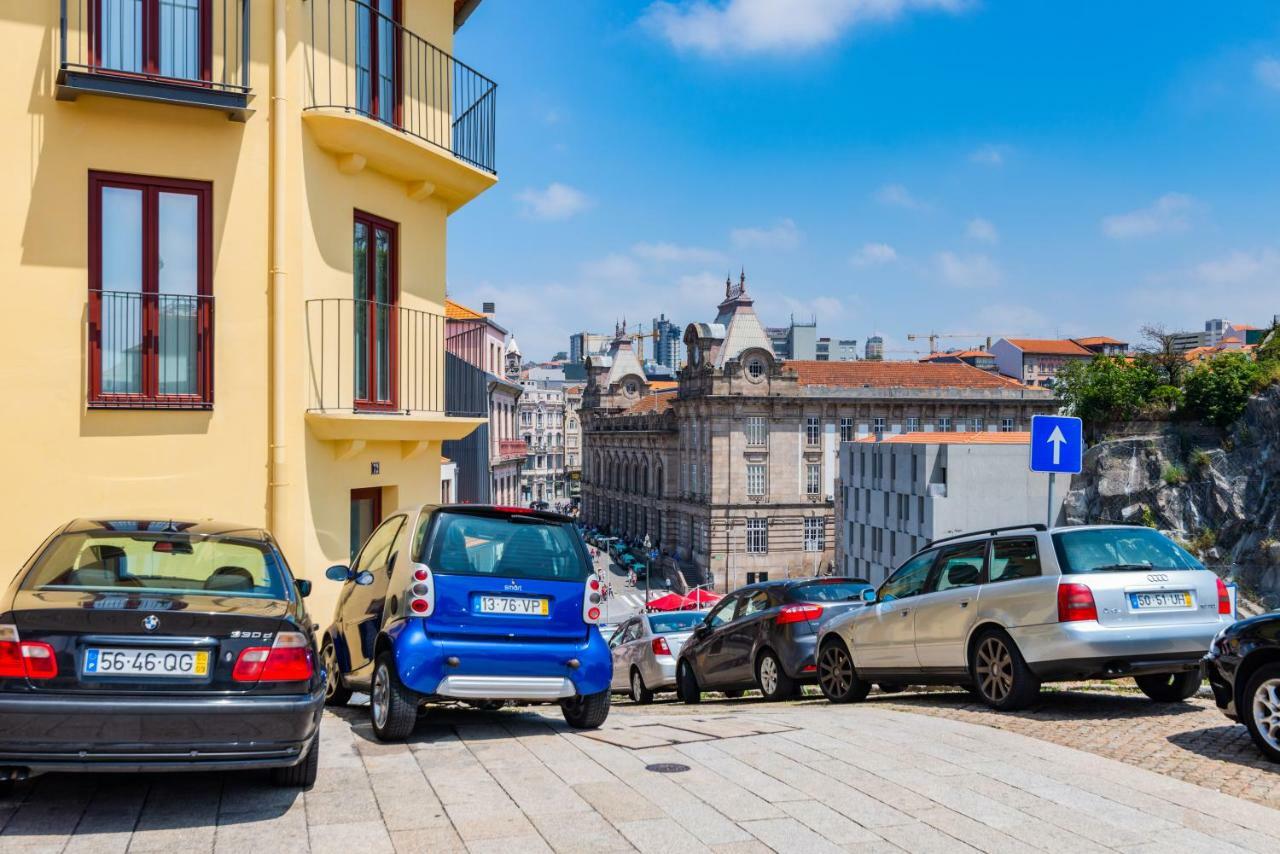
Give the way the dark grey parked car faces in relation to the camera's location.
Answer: facing away from the viewer and to the left of the viewer

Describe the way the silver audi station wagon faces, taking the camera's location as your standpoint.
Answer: facing away from the viewer and to the left of the viewer

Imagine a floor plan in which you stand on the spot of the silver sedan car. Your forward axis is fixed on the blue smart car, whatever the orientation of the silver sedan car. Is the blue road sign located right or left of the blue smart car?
left

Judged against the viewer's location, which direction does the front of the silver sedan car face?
facing away from the viewer and to the left of the viewer

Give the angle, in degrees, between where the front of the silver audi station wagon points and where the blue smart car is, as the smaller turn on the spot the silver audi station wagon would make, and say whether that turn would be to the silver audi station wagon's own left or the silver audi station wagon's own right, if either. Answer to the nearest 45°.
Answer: approximately 90° to the silver audi station wagon's own left

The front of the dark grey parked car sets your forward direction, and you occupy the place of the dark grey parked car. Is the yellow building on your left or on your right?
on your left

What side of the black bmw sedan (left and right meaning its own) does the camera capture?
back

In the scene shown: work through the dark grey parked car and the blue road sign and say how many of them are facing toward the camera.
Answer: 1

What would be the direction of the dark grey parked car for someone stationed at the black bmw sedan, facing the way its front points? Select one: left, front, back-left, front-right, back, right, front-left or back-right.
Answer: front-right

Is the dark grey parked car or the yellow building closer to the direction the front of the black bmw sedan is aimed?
the yellow building

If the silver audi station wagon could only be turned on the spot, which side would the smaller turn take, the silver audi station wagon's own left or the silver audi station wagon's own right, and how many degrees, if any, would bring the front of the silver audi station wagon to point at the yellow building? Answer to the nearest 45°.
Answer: approximately 45° to the silver audi station wagon's own left

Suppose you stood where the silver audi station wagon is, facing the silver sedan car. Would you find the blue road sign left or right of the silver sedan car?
right

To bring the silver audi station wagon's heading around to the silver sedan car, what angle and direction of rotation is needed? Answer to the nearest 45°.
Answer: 0° — it already faces it
